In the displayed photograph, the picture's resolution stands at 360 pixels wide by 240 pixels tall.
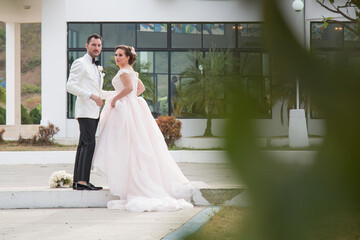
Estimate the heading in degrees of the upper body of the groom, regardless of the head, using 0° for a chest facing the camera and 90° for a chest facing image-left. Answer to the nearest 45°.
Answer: approximately 270°

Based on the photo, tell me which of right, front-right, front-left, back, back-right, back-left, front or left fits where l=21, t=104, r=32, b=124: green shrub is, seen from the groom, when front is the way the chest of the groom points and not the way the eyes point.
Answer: left

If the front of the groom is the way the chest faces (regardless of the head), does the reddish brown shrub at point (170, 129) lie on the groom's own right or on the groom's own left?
on the groom's own left

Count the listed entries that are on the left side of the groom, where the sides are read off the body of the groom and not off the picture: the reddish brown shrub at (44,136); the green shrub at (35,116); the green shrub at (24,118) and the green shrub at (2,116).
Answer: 4

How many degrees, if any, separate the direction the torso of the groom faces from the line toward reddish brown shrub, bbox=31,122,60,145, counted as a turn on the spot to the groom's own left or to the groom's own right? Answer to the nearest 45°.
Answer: approximately 90° to the groom's own left

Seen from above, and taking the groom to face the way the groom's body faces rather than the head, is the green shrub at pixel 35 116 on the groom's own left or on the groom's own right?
on the groom's own left
